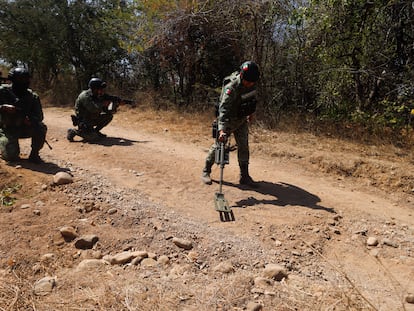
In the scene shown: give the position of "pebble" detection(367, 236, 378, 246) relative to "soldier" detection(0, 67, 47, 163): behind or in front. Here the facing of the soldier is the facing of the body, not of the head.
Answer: in front

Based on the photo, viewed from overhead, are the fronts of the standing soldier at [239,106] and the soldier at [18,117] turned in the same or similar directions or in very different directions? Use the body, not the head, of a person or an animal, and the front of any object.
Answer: same or similar directions

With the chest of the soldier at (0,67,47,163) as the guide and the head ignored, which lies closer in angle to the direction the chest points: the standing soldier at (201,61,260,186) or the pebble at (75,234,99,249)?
the pebble

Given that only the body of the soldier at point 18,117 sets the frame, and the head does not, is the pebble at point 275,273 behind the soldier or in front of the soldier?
in front

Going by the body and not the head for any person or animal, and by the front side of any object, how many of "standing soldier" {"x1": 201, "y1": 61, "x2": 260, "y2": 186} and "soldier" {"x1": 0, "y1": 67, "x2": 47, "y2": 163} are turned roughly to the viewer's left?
0

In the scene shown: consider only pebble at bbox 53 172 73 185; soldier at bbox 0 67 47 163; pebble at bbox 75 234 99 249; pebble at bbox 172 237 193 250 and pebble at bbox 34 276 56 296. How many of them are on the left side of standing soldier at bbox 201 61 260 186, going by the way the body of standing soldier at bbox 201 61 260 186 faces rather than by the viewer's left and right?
0

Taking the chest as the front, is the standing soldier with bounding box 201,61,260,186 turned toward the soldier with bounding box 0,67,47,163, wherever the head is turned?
no

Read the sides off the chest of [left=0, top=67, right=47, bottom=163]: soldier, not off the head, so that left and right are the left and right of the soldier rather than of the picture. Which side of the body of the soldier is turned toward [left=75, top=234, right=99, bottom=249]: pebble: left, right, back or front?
front

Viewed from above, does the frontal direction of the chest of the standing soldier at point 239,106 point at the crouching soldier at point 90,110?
no

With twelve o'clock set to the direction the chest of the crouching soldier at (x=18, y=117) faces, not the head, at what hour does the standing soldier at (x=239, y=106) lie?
the standing soldier at (x=239, y=106) is roughly at 10 o'clock from the crouching soldier at (x=18, y=117).

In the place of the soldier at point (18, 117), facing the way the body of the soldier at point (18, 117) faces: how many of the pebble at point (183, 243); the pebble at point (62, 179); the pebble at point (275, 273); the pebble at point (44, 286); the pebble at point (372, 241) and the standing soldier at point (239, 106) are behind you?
0

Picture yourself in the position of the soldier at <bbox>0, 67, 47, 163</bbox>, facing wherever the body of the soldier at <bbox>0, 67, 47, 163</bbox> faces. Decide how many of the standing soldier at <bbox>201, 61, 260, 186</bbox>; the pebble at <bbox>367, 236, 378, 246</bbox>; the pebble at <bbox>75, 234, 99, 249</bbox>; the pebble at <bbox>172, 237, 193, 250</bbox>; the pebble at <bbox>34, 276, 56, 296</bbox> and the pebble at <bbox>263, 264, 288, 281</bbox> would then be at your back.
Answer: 0

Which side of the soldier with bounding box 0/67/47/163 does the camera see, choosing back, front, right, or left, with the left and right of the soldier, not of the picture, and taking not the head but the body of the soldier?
front

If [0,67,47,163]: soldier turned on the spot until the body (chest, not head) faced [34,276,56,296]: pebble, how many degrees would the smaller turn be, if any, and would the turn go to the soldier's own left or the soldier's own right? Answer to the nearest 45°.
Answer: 0° — they already face it
